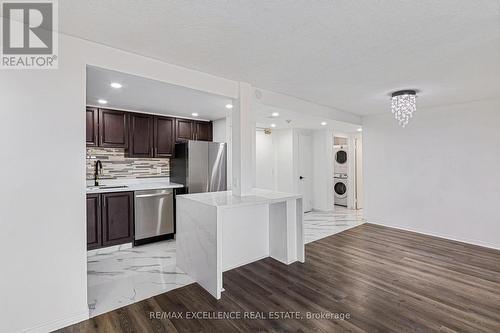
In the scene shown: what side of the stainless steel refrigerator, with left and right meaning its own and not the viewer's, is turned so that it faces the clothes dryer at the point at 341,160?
left

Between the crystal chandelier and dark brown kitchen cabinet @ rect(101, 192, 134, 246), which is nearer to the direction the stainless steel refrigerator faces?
the crystal chandelier

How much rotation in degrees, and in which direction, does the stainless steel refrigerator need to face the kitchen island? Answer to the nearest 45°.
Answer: approximately 45° to its right

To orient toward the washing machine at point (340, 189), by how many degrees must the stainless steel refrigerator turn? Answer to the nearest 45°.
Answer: approximately 90° to its left

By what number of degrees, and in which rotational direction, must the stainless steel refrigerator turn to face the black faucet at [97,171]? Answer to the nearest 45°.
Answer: approximately 135° to its right

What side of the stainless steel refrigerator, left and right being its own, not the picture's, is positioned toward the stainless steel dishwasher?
right

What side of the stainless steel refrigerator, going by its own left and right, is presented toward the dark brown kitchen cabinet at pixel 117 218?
right

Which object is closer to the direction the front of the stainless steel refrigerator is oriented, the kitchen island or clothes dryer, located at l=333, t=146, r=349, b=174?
the kitchen island

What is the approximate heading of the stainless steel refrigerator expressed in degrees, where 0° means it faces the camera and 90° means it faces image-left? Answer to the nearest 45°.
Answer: approximately 315°
